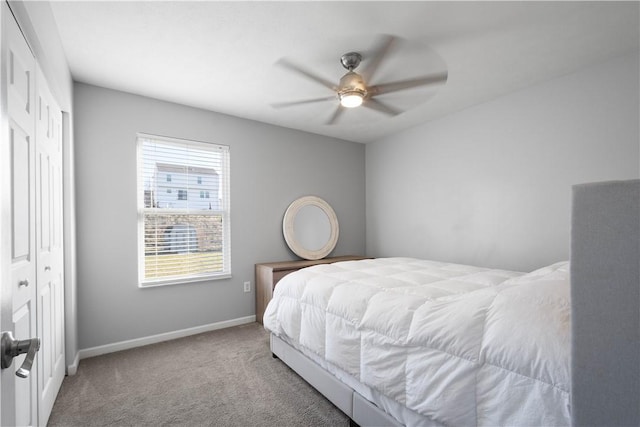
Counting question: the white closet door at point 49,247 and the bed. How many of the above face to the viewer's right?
1

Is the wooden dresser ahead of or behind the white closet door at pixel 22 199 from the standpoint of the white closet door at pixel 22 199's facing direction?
ahead

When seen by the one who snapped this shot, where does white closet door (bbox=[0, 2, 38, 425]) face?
facing to the right of the viewer

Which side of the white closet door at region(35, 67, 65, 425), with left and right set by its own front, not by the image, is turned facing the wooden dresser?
front

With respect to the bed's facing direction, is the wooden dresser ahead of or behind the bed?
ahead

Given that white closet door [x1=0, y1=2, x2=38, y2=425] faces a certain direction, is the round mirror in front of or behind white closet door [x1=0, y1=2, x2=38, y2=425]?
in front

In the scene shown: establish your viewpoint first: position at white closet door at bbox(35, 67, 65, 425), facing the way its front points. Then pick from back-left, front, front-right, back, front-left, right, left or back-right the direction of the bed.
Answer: front-right

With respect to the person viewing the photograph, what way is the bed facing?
facing away from the viewer and to the left of the viewer

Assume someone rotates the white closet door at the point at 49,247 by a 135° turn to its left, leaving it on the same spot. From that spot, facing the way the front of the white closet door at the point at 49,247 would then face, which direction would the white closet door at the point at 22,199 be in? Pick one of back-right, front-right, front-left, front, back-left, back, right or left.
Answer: back-left

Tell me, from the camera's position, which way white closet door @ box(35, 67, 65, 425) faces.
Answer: facing to the right of the viewer

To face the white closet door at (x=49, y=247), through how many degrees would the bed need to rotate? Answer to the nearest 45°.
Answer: approximately 45° to its left
